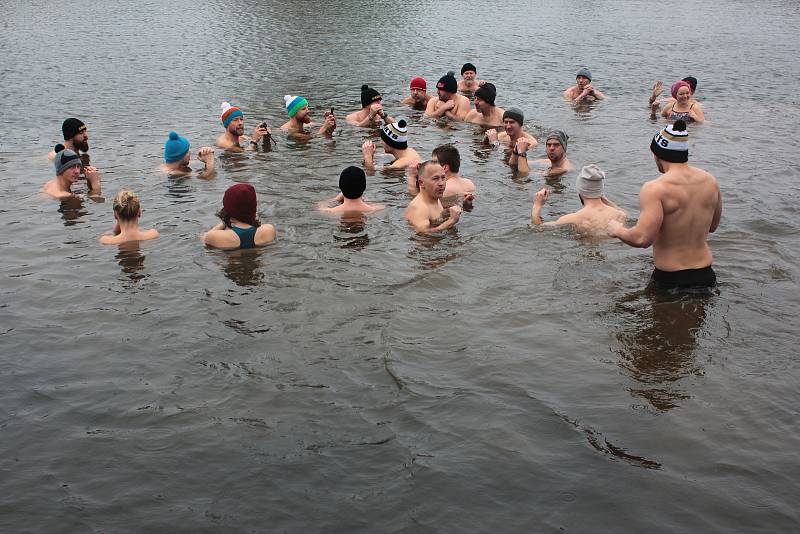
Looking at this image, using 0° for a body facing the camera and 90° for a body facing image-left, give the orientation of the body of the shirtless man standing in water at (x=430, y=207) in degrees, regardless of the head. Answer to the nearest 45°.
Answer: approximately 315°

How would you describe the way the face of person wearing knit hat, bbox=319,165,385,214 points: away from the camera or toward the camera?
away from the camera

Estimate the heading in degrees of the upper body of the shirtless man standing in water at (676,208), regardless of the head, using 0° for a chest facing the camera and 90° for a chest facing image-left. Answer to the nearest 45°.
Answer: approximately 135°

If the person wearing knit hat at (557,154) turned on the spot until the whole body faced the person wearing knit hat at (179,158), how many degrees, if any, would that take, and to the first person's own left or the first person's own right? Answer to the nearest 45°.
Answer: approximately 45° to the first person's own right

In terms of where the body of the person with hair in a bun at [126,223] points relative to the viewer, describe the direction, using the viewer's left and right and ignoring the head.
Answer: facing away from the viewer

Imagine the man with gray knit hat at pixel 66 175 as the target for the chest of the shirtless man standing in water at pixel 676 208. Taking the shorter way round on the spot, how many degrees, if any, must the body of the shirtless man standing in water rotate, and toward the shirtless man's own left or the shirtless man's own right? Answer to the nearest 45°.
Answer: approximately 45° to the shirtless man's own left

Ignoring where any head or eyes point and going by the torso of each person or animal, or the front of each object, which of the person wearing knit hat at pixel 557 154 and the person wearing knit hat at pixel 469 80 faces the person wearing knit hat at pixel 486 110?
the person wearing knit hat at pixel 469 80

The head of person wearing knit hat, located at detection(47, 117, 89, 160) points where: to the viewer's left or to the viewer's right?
to the viewer's right

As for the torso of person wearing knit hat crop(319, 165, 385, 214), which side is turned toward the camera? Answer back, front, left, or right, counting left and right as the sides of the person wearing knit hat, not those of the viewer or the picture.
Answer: back

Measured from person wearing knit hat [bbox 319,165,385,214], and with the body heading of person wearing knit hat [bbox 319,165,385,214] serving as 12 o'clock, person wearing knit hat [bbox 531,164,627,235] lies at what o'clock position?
person wearing knit hat [bbox 531,164,627,235] is roughly at 4 o'clock from person wearing knit hat [bbox 319,165,385,214].
